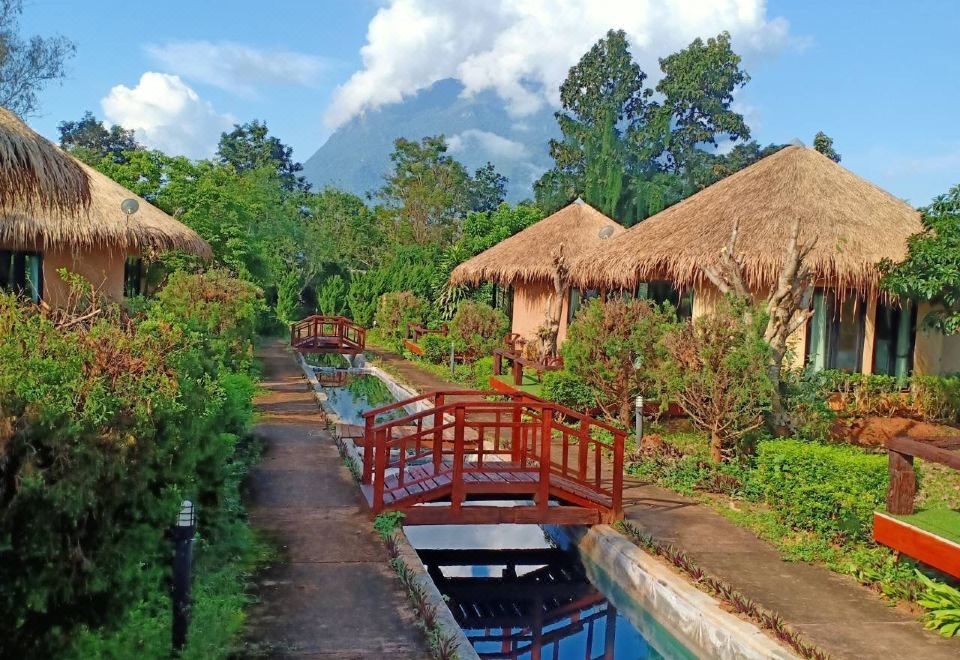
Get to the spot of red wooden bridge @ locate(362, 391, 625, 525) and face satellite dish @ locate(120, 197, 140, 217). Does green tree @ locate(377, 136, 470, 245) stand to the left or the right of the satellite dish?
right

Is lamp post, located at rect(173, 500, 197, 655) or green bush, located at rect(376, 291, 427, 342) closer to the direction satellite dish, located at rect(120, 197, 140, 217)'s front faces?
the lamp post

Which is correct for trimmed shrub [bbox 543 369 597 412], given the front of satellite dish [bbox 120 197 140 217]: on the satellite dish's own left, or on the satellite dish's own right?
on the satellite dish's own left

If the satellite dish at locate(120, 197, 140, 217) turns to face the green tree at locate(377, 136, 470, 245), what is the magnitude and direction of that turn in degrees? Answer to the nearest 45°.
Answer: approximately 135° to its left

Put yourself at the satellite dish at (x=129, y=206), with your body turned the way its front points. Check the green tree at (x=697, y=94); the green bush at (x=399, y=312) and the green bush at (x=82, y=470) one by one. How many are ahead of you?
1

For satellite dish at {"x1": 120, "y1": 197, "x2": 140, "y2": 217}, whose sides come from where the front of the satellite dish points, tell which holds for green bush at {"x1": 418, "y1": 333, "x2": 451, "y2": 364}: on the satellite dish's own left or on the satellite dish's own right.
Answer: on the satellite dish's own left

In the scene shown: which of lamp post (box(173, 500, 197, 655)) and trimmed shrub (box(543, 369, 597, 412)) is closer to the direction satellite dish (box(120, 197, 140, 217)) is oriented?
the lamp post

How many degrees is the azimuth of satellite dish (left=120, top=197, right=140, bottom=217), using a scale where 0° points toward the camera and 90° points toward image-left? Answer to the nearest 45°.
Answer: approximately 0°

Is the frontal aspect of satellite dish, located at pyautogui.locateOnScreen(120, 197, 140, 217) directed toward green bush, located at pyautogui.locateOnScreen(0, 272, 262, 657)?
yes

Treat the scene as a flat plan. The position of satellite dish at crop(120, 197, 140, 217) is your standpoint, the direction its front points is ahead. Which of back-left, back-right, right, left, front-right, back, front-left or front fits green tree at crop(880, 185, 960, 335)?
front-left

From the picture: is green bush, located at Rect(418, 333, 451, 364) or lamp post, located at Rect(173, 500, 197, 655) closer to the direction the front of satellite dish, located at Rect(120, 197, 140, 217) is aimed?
the lamp post

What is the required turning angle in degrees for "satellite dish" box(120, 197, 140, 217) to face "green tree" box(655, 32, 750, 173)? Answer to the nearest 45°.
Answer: approximately 135° to its left

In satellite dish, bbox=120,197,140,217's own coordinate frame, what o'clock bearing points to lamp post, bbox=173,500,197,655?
The lamp post is roughly at 12 o'clock from the satellite dish.
